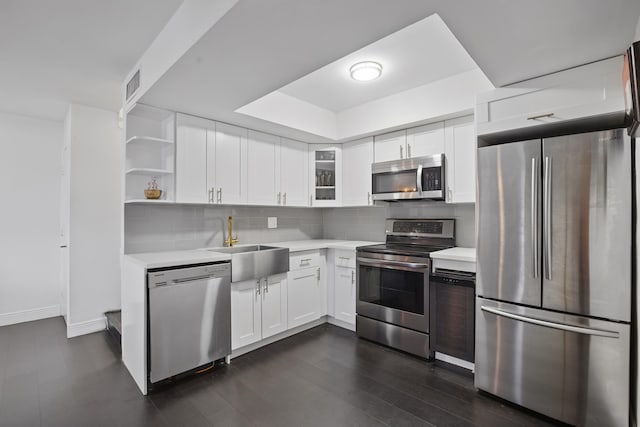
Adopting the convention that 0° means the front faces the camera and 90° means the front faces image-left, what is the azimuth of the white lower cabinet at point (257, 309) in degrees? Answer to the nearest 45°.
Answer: approximately 315°

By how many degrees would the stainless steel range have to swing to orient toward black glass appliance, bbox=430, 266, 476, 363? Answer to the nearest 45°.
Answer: approximately 90° to its left
